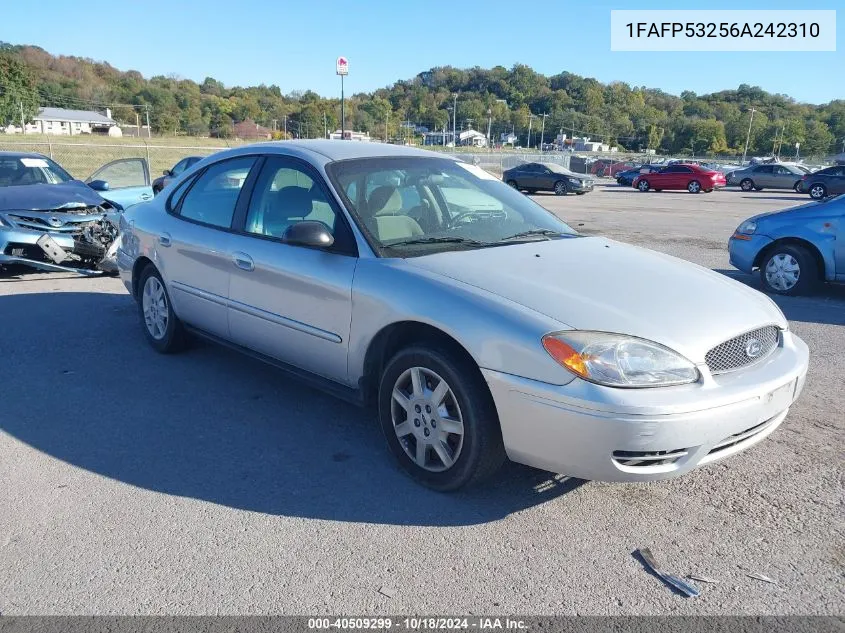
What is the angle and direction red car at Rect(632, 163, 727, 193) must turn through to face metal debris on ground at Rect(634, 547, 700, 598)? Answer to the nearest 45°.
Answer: approximately 135° to its left

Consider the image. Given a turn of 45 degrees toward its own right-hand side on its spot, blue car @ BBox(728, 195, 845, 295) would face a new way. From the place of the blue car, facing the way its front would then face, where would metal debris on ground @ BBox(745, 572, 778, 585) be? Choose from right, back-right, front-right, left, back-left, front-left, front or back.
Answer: back-left

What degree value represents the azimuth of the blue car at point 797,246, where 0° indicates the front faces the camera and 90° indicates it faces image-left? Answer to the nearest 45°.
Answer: approximately 90°

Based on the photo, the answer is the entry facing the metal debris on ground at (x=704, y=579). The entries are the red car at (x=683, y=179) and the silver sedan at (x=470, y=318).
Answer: the silver sedan

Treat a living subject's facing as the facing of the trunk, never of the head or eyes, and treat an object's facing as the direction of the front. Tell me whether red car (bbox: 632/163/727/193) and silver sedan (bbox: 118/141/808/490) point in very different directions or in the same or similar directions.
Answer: very different directions

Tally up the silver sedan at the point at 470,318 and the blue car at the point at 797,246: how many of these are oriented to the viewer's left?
1

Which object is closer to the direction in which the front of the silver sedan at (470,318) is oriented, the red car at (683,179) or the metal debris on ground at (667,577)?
the metal debris on ground

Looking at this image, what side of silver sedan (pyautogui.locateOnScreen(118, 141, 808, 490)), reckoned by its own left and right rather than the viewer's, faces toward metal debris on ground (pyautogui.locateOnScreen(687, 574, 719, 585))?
front

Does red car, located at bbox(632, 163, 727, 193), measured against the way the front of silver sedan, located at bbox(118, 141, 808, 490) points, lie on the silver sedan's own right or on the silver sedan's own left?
on the silver sedan's own left

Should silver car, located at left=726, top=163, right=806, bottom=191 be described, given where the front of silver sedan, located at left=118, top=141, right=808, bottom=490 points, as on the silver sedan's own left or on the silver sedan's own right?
on the silver sedan's own left

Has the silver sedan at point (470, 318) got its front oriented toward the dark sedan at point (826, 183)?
no

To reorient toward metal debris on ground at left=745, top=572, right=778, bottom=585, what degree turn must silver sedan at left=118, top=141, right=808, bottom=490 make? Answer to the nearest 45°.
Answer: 0° — it already faces it

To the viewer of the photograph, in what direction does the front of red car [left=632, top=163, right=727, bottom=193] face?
facing away from the viewer and to the left of the viewer

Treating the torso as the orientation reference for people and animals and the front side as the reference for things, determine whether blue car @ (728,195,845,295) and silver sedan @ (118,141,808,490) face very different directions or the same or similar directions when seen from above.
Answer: very different directions

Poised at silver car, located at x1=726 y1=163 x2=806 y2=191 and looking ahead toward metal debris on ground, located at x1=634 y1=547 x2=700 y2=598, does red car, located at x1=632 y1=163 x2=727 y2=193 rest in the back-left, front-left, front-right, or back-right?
front-right

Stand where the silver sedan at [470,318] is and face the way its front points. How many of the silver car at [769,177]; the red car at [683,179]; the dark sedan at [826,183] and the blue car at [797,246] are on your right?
0

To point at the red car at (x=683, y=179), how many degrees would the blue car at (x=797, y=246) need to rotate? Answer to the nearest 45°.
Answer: approximately 90° to its right
